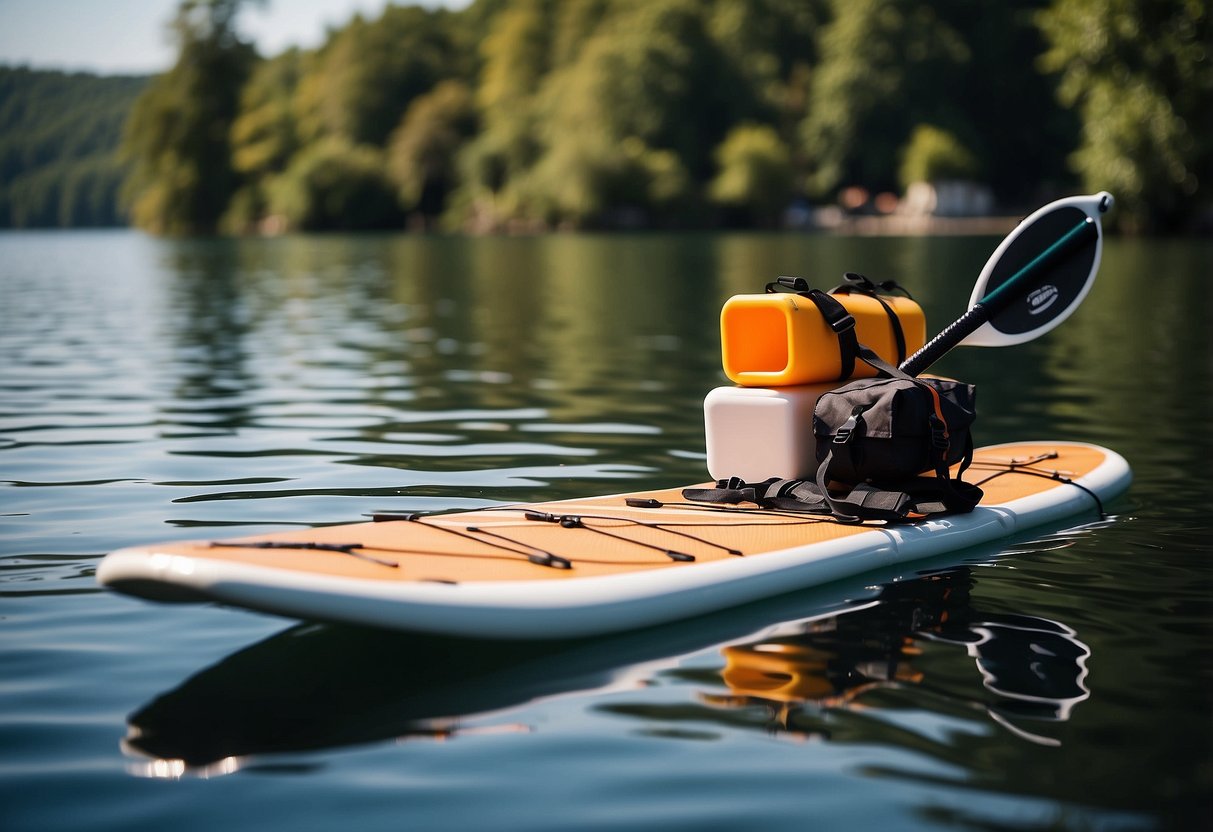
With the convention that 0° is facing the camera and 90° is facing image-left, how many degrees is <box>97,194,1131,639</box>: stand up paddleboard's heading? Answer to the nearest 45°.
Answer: approximately 45°

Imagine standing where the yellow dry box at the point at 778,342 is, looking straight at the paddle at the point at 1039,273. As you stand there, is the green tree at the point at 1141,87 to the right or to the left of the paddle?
left

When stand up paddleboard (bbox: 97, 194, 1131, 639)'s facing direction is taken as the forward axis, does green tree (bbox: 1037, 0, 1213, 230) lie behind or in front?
behind
